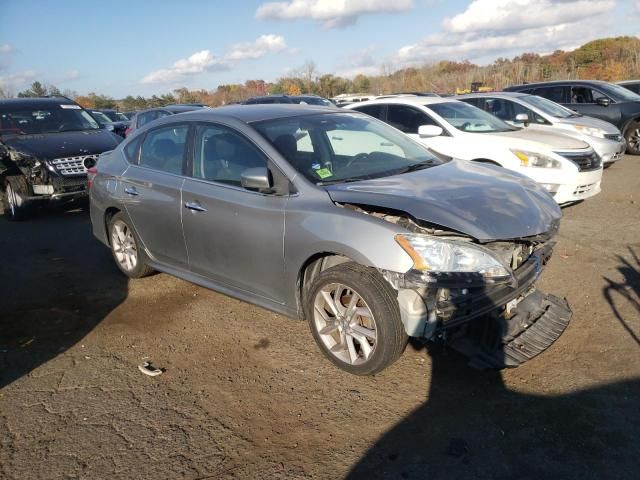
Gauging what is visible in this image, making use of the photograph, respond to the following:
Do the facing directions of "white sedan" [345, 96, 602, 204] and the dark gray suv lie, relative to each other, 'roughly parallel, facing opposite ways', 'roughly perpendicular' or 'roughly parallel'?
roughly parallel

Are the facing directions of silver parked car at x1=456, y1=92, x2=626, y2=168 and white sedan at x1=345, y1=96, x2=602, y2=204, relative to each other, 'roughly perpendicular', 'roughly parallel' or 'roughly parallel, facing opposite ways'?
roughly parallel

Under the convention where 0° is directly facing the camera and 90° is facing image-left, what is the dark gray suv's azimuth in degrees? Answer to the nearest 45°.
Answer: approximately 315°

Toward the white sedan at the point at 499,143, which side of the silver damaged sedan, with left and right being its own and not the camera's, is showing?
left

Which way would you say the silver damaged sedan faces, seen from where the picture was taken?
facing the viewer and to the right of the viewer

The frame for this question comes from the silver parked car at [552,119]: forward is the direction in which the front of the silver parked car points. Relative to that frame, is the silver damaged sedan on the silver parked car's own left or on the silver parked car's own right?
on the silver parked car's own right

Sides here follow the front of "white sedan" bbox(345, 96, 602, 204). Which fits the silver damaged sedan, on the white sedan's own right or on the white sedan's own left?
on the white sedan's own right

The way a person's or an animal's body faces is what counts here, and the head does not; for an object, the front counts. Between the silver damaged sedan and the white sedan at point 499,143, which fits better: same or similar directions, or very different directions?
same or similar directions

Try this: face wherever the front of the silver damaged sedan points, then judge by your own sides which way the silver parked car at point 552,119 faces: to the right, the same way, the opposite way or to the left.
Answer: the same way

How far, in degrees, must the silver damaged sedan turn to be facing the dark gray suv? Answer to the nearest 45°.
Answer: approximately 90° to its left

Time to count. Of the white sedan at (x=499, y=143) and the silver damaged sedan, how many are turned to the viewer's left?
0

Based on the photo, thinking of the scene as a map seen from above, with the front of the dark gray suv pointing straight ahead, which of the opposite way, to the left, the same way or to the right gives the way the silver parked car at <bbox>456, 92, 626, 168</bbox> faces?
the same way

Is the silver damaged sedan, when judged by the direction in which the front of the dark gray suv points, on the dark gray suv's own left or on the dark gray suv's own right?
on the dark gray suv's own right
